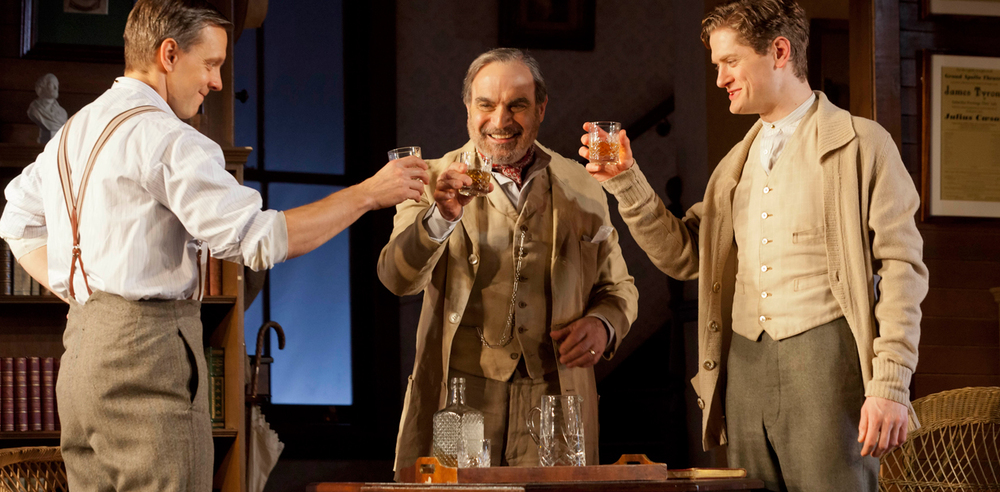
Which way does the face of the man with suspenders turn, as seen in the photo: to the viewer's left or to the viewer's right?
to the viewer's right

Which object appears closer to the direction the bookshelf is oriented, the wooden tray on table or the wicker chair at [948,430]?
the wooden tray on table

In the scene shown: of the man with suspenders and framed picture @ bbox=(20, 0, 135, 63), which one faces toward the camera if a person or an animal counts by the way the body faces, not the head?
the framed picture

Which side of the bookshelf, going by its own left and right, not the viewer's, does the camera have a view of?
front

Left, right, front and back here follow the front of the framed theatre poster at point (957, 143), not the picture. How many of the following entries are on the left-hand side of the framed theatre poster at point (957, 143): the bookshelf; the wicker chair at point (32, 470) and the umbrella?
0

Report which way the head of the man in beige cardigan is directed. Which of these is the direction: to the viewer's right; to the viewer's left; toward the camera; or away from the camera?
to the viewer's left

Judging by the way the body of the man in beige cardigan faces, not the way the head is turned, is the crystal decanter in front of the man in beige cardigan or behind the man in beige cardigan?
in front

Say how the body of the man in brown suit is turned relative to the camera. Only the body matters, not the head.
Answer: toward the camera

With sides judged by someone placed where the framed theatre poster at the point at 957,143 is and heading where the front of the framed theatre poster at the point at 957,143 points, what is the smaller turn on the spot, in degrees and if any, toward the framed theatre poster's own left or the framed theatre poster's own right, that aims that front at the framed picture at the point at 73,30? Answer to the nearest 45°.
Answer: approximately 45° to the framed theatre poster's own right

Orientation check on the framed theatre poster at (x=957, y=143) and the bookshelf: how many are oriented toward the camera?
2

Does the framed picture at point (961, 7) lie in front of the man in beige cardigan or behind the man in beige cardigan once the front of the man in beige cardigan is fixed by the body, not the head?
behind

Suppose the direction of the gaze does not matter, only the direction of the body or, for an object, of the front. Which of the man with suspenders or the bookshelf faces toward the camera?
the bookshelf

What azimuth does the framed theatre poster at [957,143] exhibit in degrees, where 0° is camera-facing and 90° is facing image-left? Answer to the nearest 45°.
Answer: approximately 0°

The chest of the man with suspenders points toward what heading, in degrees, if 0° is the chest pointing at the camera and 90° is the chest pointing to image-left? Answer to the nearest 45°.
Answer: approximately 225°

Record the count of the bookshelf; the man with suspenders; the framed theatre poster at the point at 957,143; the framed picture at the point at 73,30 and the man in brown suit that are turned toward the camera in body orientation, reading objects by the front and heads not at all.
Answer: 4

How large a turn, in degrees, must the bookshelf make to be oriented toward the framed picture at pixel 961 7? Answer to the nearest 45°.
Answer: approximately 90° to its left

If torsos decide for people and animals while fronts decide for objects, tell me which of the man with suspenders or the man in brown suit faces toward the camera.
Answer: the man in brown suit

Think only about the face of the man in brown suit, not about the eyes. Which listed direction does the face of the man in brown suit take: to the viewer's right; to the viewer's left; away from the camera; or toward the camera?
toward the camera
